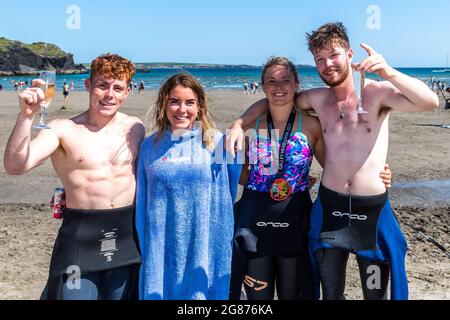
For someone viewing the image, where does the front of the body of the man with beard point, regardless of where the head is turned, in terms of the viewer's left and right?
facing the viewer

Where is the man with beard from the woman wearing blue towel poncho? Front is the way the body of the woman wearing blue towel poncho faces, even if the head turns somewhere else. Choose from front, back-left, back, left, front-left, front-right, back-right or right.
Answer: left

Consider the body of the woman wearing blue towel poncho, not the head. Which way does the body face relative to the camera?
toward the camera

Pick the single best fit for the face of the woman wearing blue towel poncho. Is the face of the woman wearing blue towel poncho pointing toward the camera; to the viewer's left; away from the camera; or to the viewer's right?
toward the camera

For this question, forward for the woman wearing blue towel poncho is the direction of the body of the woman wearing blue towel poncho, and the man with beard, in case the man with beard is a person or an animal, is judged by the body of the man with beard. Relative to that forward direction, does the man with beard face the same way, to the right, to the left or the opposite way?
the same way

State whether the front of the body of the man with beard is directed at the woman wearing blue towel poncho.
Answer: no

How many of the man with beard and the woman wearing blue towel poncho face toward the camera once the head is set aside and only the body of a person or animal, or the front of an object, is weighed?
2
